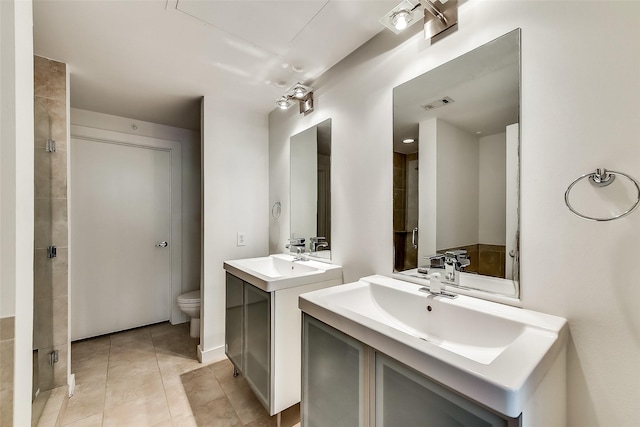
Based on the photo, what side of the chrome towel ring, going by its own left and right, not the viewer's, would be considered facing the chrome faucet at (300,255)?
right

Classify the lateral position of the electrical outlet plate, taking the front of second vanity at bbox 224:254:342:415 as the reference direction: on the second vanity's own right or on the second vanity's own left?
on the second vanity's own right

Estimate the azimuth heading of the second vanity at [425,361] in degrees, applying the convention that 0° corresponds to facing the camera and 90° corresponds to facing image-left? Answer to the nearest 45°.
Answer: approximately 45°

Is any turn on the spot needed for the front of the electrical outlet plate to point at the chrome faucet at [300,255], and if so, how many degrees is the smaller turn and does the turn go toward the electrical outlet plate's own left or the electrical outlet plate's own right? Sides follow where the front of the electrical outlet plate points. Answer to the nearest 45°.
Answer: approximately 45° to the electrical outlet plate's own left

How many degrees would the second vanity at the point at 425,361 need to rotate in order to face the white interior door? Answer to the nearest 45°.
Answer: approximately 45° to its right
